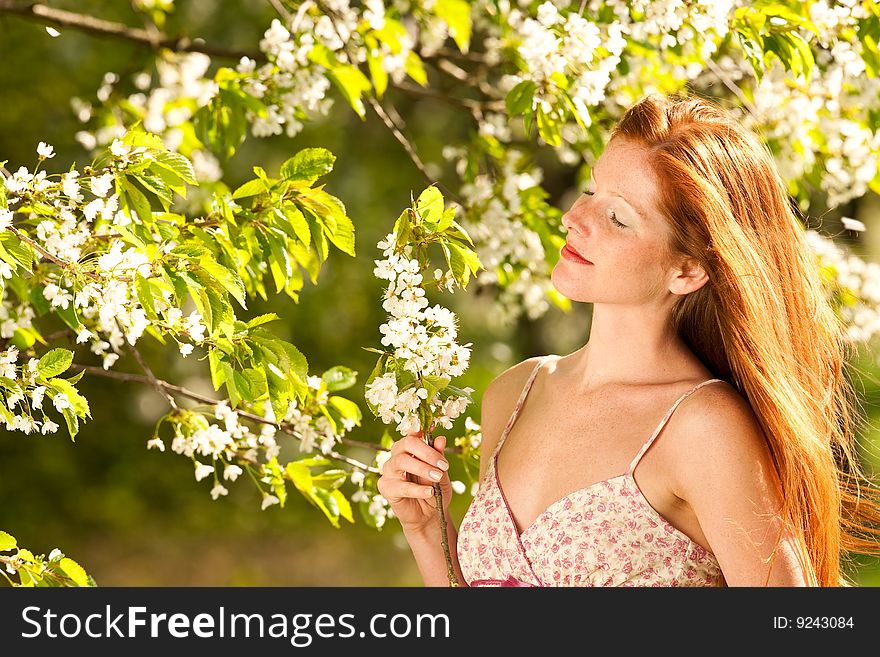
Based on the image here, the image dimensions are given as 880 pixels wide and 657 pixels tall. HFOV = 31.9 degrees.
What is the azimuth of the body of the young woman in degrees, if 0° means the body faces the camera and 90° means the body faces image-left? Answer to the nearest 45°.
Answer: approximately 45°

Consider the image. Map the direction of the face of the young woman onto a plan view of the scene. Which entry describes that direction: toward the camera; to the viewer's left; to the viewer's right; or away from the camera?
to the viewer's left
